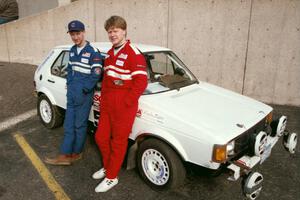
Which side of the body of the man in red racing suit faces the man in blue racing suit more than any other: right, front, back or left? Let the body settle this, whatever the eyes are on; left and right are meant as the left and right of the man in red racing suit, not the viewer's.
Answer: right

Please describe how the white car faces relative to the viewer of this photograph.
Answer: facing the viewer and to the right of the viewer

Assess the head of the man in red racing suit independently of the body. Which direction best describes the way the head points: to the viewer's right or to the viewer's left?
to the viewer's left

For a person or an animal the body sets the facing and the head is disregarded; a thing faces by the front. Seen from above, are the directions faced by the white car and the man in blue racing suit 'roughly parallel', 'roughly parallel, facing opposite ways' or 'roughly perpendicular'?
roughly perpendicular

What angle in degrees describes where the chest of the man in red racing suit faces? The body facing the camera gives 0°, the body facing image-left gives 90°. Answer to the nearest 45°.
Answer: approximately 45°

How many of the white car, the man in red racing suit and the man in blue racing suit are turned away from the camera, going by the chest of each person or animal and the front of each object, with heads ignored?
0

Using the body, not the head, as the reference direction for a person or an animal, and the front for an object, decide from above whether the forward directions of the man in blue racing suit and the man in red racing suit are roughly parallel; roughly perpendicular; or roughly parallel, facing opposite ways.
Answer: roughly parallel

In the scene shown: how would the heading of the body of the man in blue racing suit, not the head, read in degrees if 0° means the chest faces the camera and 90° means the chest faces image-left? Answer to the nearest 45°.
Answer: approximately 45°

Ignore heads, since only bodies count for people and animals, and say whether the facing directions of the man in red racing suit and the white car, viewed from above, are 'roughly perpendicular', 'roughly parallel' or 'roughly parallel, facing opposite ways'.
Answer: roughly perpendicular

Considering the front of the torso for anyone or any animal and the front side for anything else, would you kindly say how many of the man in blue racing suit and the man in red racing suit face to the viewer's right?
0
